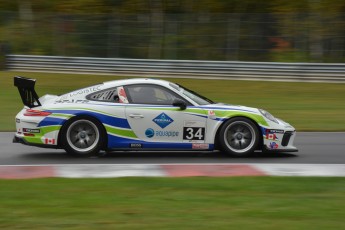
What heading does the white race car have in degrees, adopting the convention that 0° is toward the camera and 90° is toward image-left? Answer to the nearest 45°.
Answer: approximately 270°
